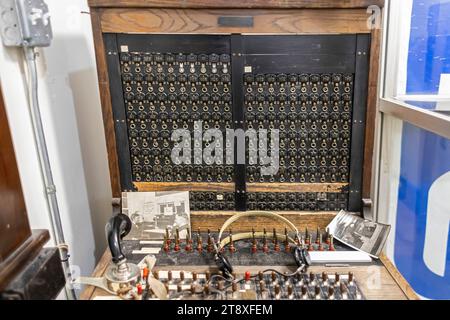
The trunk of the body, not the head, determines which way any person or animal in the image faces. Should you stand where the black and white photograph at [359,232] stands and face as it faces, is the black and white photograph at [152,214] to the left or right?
on its right

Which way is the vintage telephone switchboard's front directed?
toward the camera

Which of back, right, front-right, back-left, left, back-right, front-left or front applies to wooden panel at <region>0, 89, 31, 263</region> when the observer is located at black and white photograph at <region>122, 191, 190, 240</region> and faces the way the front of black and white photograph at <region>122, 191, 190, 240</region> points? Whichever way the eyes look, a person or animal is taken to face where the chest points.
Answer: front-right

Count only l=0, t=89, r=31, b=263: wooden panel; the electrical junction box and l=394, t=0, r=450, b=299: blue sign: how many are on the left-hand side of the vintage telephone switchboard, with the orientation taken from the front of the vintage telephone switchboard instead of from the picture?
1

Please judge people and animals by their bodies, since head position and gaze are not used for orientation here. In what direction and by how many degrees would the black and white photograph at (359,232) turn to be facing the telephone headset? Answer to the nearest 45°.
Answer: approximately 45° to its right

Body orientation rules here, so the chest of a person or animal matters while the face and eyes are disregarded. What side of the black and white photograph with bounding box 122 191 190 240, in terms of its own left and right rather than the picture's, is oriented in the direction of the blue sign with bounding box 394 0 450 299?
left

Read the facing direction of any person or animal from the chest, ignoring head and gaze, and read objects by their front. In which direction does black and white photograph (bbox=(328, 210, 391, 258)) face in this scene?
toward the camera

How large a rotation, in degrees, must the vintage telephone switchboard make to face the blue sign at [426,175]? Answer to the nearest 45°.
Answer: approximately 90° to its left

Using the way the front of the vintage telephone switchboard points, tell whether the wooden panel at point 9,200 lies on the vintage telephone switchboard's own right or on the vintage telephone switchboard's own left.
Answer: on the vintage telephone switchboard's own right

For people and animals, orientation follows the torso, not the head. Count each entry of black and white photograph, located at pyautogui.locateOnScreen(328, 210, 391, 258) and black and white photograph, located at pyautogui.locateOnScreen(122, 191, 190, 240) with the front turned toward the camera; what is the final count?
2

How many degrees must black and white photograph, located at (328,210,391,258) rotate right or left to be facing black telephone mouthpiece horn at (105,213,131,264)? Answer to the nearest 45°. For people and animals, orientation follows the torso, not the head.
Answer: approximately 45° to its right
